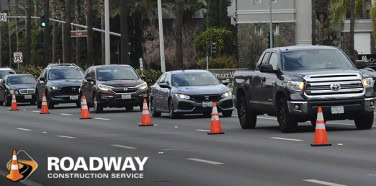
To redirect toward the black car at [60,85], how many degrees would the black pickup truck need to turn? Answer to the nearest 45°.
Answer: approximately 180°

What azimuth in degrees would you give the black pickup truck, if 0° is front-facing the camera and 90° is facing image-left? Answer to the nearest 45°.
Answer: approximately 315°
